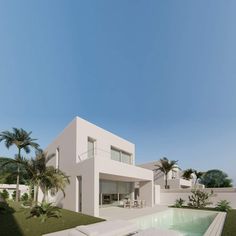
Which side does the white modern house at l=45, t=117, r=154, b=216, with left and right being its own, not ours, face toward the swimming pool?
front

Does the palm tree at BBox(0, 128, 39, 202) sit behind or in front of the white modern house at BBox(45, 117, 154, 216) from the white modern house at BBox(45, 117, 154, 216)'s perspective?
behind

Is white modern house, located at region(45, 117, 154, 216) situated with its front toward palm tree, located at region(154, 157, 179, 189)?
no

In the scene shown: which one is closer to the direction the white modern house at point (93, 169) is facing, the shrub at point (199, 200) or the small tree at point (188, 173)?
the shrub

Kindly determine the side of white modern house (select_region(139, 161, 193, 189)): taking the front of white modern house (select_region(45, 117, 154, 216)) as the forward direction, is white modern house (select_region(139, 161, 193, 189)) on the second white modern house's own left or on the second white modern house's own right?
on the second white modern house's own left

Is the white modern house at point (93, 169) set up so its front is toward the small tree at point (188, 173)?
no

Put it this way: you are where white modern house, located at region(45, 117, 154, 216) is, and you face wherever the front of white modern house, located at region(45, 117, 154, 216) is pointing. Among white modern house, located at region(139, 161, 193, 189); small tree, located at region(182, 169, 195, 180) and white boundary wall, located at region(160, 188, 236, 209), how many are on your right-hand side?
0

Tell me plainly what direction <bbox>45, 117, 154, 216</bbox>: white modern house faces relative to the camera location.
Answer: facing the viewer and to the right of the viewer

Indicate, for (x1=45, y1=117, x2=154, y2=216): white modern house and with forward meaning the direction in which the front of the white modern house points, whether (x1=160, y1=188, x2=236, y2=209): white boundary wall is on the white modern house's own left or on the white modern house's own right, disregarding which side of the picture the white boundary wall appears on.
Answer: on the white modern house's own left

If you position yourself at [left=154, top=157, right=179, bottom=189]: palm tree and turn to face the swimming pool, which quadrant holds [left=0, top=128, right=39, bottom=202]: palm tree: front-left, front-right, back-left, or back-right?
front-right
